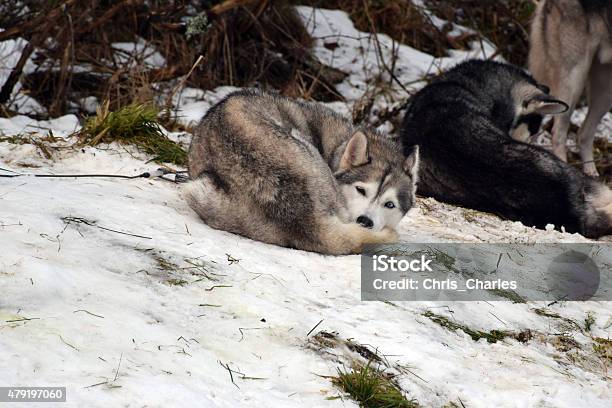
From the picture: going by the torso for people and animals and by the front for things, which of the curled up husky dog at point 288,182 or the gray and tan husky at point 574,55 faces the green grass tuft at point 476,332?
the curled up husky dog

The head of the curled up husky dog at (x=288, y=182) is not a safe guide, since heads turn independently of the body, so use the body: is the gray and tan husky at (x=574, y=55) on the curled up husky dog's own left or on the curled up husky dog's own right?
on the curled up husky dog's own left

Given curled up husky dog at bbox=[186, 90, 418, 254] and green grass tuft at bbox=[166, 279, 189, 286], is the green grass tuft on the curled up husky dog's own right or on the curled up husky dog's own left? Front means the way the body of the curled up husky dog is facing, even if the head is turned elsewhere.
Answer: on the curled up husky dog's own right

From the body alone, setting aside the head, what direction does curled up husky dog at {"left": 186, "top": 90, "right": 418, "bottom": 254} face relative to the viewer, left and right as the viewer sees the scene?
facing the viewer and to the right of the viewer

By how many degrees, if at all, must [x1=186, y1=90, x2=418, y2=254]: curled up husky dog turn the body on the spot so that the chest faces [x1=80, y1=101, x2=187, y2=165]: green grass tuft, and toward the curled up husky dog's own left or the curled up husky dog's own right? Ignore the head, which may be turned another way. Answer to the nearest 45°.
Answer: approximately 180°

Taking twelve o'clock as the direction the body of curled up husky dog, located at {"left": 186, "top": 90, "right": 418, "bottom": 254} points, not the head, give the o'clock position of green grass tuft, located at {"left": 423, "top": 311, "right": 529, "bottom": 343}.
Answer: The green grass tuft is roughly at 12 o'clock from the curled up husky dog.

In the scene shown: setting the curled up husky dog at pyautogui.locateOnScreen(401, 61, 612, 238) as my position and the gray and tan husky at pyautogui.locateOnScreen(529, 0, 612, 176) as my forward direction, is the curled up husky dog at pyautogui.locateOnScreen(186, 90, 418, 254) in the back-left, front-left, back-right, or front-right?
back-left
